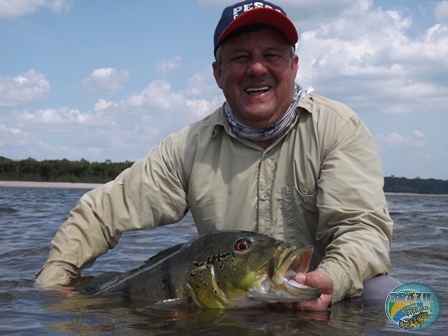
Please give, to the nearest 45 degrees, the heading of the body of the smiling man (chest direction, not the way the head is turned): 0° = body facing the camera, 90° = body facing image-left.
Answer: approximately 0°
